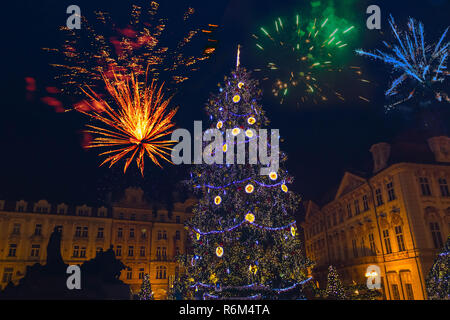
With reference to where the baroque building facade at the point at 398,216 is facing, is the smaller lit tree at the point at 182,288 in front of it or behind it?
in front

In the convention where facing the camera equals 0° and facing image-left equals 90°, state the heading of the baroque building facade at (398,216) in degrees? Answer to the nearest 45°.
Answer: approximately 45°

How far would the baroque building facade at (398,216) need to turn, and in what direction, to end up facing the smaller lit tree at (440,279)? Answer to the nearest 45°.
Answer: approximately 45° to its left

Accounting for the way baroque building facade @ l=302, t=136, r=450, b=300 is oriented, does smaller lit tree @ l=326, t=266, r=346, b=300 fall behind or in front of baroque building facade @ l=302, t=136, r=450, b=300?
in front

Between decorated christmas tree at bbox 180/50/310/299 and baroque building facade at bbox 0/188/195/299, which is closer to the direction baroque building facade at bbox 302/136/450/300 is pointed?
the decorated christmas tree

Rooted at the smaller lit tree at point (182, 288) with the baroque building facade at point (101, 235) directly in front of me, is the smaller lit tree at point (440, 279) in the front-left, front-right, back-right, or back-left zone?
back-right

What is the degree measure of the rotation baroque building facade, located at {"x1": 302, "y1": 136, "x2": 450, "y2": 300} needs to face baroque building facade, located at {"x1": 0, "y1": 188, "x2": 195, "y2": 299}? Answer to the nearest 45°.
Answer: approximately 45° to its right
